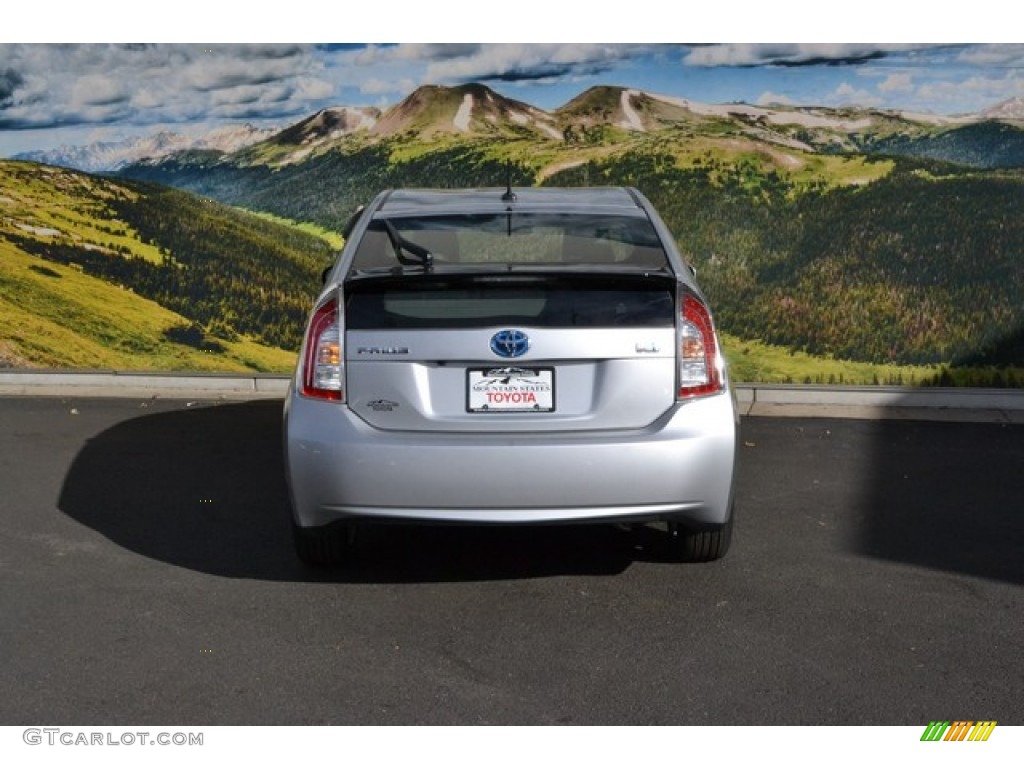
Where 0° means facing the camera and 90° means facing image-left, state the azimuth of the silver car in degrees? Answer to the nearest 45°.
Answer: approximately 180°

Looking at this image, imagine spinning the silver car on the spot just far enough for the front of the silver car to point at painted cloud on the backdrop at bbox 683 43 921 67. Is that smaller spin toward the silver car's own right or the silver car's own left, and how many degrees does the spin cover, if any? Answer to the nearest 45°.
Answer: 0° — it already faces it

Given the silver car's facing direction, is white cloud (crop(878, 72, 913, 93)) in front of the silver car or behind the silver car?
in front

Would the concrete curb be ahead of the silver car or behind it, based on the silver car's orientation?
ahead
